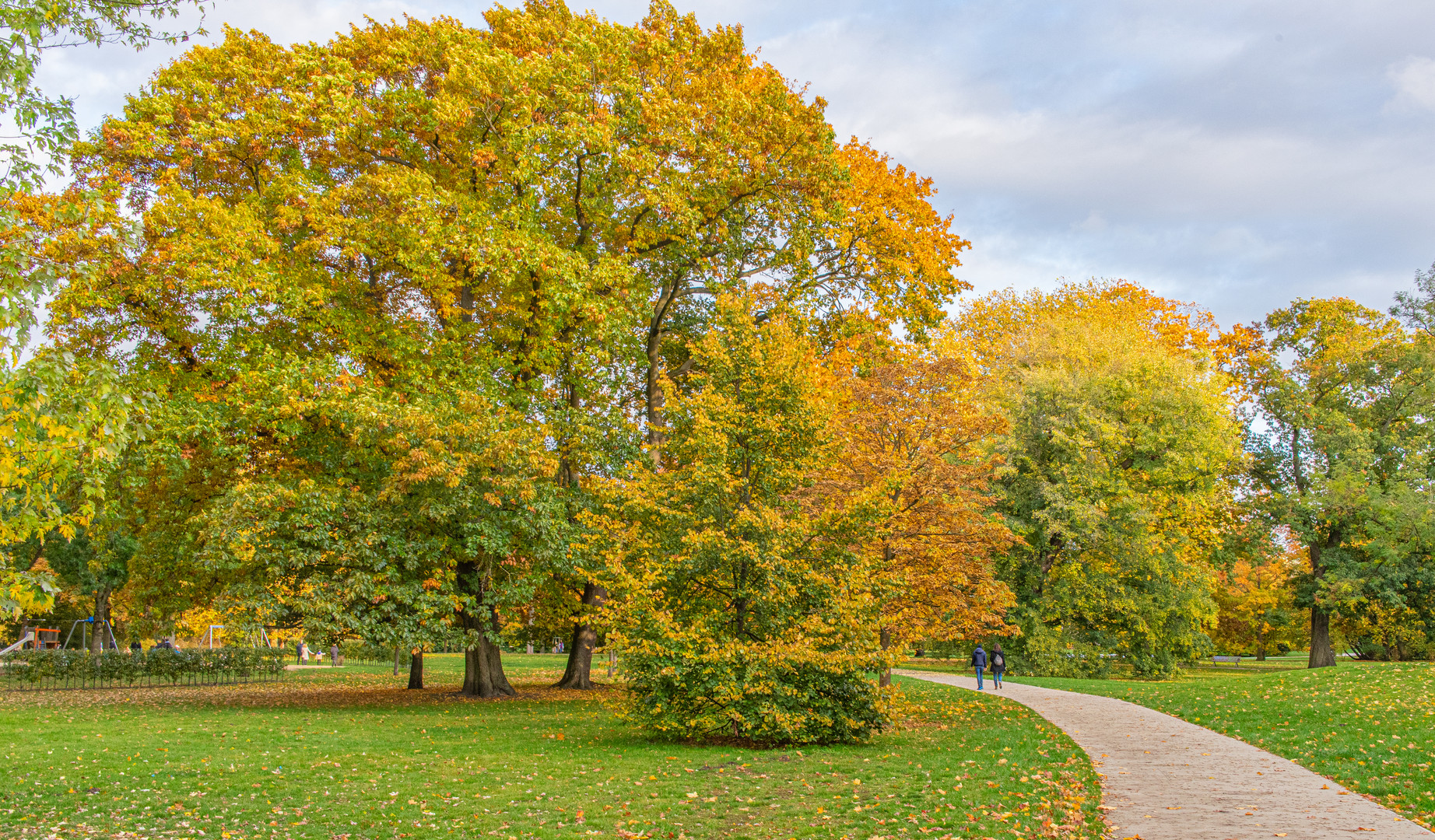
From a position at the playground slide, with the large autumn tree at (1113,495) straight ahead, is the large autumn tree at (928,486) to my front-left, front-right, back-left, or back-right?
front-right

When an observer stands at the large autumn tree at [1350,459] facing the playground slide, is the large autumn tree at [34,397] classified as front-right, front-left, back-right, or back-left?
front-left

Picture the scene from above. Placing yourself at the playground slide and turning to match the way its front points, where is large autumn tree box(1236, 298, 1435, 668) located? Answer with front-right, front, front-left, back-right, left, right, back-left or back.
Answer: back-left

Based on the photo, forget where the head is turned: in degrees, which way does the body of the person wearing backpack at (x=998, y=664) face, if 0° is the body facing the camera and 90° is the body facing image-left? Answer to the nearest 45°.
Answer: approximately 180°

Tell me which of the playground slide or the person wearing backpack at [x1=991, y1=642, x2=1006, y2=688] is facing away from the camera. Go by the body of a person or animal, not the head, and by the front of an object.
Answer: the person wearing backpack

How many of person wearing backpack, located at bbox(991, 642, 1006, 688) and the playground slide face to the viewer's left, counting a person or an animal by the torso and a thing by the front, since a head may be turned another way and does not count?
1

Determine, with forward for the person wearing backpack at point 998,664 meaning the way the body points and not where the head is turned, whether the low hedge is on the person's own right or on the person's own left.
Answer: on the person's own left

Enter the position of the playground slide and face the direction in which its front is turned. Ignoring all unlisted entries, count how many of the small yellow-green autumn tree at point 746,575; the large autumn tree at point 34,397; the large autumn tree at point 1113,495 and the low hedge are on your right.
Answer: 0

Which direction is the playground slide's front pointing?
to the viewer's left

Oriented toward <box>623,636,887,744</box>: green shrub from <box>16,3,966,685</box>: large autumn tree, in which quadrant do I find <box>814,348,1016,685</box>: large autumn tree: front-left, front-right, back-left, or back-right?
front-left

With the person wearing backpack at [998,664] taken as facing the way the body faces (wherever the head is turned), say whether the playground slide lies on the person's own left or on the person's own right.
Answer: on the person's own left

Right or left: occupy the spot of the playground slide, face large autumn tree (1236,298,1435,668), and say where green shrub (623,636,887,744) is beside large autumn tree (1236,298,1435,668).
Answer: right

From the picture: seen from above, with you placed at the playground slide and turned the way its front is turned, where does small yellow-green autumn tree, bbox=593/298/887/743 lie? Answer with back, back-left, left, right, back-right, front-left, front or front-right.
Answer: left
